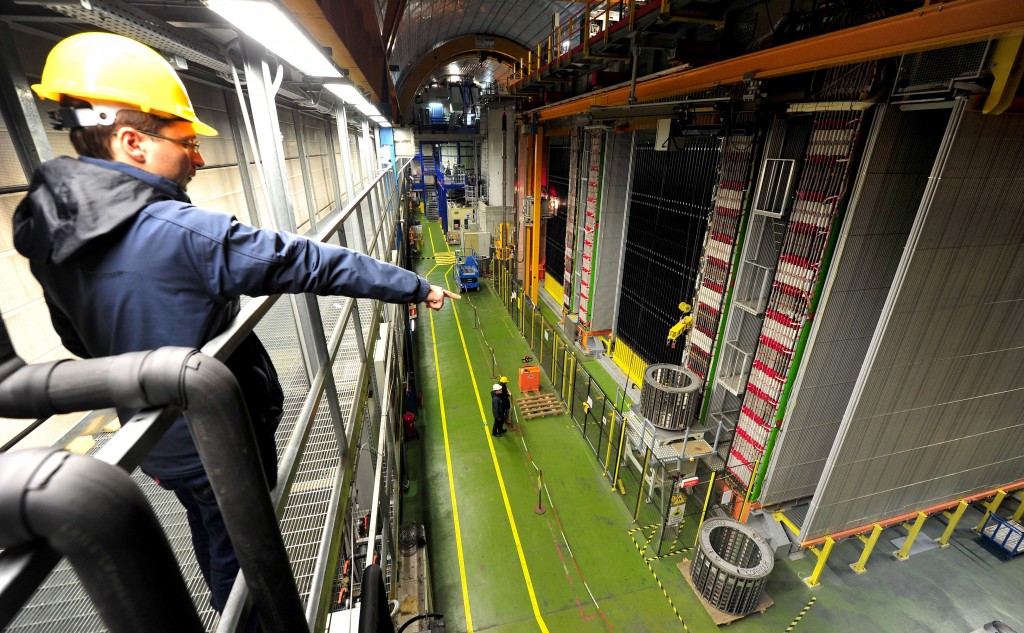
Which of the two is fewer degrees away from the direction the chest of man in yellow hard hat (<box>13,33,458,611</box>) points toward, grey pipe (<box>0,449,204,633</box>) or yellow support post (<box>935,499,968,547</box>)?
the yellow support post

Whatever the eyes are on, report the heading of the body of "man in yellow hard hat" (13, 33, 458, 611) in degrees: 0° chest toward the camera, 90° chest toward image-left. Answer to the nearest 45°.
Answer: approximately 225°

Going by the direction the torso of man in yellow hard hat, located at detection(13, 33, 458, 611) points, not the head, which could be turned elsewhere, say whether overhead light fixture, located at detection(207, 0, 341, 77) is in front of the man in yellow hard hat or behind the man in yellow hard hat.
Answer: in front

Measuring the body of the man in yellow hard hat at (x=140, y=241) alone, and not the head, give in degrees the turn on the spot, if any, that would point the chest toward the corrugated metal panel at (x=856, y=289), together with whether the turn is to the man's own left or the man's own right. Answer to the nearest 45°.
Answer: approximately 45° to the man's own right

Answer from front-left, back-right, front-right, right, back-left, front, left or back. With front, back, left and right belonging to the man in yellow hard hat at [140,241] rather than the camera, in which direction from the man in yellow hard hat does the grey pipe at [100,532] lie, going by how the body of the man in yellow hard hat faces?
back-right

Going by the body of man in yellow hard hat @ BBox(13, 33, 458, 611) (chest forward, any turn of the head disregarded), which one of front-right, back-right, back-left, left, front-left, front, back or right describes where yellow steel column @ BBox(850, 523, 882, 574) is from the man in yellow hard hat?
front-right

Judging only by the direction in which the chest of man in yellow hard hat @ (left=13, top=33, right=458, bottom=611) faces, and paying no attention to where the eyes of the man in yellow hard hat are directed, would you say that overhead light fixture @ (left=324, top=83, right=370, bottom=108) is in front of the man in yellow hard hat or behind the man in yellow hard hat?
in front

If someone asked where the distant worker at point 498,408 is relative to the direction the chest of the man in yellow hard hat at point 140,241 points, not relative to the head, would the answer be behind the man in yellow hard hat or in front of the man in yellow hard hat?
in front

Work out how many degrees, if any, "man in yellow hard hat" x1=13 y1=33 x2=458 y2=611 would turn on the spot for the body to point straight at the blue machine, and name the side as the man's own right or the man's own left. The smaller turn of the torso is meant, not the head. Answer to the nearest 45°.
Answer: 0° — they already face it

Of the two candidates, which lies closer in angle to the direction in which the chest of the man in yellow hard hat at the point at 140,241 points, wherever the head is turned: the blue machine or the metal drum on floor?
the blue machine

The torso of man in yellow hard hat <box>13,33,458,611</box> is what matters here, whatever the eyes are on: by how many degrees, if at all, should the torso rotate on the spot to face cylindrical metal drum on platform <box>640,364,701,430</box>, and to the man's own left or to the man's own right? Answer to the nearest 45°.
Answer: approximately 45° to the man's own right

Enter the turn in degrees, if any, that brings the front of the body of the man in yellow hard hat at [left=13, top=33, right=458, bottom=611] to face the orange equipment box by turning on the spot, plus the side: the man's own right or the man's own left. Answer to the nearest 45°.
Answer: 0° — they already face it

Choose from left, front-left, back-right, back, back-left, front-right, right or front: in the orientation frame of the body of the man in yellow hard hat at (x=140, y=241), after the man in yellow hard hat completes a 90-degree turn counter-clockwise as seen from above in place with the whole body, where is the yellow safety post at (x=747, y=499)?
back-right
